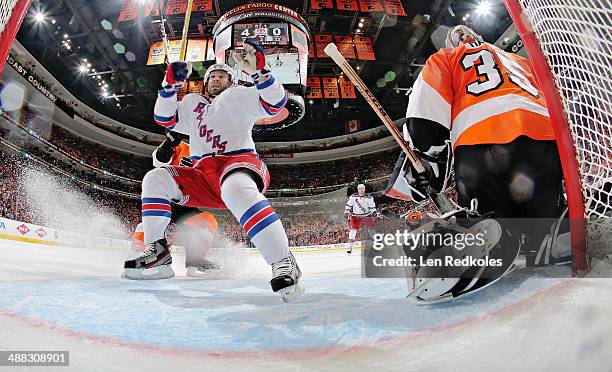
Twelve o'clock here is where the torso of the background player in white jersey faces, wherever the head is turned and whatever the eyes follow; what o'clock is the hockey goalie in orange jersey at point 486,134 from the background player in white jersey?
The hockey goalie in orange jersey is roughly at 12 o'clock from the background player in white jersey.

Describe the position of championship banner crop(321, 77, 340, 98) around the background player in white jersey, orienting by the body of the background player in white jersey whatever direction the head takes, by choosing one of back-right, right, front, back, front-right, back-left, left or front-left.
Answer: back

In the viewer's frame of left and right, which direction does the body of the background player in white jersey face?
facing the viewer

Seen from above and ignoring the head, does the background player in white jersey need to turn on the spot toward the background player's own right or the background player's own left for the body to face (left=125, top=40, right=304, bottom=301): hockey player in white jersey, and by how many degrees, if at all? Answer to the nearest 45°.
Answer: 0° — they already face them

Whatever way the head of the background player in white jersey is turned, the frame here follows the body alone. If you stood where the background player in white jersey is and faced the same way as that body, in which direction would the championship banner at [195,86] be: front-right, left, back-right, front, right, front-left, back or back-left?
back-right

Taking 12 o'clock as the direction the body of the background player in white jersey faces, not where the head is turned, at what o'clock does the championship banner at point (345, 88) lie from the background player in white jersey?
The championship banner is roughly at 6 o'clock from the background player in white jersey.

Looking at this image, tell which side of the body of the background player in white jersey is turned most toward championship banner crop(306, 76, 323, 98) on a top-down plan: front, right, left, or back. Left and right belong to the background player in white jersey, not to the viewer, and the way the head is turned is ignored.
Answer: back
